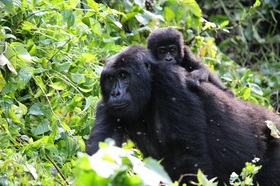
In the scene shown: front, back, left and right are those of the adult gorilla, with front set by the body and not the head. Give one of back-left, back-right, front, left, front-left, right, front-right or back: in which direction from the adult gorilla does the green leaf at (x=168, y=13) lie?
back-right

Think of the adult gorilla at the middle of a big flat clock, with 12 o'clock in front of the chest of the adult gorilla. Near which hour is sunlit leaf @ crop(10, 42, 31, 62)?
The sunlit leaf is roughly at 2 o'clock from the adult gorilla.

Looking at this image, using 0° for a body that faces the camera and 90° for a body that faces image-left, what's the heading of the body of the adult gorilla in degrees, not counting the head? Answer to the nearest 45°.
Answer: approximately 45°

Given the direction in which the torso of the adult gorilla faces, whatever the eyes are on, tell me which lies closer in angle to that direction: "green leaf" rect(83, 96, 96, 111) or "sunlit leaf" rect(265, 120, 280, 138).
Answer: the green leaf

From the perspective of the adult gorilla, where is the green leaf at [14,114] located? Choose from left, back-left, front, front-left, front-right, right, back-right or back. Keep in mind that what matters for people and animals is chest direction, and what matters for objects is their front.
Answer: front-right

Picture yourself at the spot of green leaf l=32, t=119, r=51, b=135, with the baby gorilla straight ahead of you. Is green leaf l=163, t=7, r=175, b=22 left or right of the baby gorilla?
left

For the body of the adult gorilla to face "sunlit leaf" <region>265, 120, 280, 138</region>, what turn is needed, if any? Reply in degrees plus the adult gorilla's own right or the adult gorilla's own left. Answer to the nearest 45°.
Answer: approximately 135° to the adult gorilla's own left

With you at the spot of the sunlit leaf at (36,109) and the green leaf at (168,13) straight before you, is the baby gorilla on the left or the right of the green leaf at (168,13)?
right
